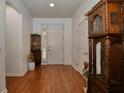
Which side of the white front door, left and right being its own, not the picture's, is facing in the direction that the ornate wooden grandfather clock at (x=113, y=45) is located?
front

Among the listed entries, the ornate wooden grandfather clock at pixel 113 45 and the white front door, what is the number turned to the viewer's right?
0

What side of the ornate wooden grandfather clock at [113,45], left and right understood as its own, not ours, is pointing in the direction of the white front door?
right

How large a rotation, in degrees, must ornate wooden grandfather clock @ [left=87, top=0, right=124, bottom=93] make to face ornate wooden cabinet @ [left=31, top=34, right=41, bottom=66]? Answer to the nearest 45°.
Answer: approximately 90° to its right

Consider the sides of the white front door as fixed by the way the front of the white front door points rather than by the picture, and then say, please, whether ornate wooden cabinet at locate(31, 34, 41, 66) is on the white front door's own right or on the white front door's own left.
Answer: on the white front door's own right

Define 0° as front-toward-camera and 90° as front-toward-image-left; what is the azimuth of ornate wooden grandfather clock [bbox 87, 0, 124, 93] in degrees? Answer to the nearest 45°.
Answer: approximately 45°
